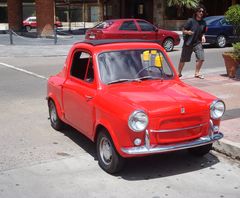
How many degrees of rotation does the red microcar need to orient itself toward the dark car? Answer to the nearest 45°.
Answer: approximately 135° to its left

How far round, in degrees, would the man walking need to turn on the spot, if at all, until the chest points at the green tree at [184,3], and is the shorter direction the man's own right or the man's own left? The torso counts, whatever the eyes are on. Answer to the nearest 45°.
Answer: approximately 135° to the man's own left

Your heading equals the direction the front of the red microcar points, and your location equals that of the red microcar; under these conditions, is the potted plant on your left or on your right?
on your left

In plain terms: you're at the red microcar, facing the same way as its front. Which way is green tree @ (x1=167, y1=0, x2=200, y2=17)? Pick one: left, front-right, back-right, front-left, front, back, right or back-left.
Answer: back-left

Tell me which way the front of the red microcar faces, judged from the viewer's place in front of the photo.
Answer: facing the viewer and to the right of the viewer

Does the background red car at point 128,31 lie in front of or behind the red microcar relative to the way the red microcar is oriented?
behind

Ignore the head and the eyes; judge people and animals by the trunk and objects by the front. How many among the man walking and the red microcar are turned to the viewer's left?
0

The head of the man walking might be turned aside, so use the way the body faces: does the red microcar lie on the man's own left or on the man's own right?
on the man's own right
